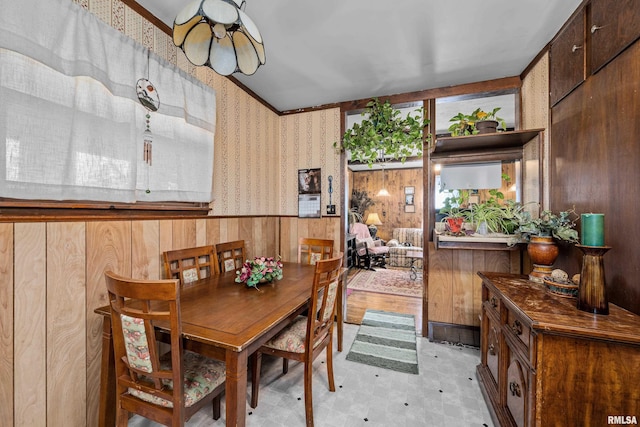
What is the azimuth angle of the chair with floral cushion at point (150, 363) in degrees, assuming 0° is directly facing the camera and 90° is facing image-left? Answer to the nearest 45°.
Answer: approximately 225°

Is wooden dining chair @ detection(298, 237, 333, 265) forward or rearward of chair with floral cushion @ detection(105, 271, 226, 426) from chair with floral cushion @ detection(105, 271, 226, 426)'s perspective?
forward

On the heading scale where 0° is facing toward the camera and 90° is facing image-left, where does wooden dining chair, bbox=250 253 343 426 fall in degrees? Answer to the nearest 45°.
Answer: approximately 135°

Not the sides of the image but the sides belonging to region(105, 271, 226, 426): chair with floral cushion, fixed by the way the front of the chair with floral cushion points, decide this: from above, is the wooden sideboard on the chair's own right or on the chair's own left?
on the chair's own right

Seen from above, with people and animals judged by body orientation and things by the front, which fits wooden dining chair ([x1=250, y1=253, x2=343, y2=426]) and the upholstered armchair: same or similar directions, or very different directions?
very different directions

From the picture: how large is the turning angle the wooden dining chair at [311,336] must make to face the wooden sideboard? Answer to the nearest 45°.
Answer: approximately 180°

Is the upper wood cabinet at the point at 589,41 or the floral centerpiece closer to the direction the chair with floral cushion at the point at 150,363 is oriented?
the floral centerpiece

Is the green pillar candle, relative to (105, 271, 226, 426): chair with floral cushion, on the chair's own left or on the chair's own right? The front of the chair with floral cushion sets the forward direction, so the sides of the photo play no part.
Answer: on the chair's own right

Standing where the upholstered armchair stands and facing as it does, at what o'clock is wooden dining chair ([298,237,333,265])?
The wooden dining chair is roughly at 2 o'clock from the upholstered armchair.

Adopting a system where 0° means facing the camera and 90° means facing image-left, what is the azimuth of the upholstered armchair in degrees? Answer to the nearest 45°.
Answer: approximately 315°
